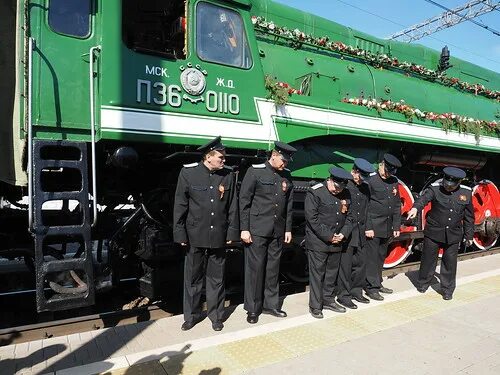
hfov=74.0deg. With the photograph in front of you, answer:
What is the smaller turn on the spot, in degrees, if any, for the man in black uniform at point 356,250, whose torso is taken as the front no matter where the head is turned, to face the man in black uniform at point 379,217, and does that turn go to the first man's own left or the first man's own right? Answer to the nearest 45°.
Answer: approximately 90° to the first man's own left

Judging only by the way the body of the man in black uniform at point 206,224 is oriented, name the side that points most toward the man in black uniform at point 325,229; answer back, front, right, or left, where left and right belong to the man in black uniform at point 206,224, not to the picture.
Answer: left

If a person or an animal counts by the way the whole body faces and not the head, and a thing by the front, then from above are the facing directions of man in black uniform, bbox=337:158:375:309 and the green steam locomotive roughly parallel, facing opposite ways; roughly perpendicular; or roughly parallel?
roughly perpendicular

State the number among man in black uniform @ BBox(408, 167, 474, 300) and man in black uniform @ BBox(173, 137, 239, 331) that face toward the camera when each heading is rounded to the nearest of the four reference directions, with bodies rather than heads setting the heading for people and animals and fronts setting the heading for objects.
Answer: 2

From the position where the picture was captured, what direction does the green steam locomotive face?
facing away from the viewer and to the right of the viewer

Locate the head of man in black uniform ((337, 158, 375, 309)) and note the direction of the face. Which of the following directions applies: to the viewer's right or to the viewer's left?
to the viewer's left

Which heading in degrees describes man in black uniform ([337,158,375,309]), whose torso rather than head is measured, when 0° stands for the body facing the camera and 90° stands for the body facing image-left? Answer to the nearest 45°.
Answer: approximately 315°

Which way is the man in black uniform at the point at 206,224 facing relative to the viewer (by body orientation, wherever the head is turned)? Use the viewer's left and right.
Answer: facing the viewer

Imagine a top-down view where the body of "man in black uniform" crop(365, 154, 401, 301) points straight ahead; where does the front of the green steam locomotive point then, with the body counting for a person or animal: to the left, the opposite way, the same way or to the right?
to the left

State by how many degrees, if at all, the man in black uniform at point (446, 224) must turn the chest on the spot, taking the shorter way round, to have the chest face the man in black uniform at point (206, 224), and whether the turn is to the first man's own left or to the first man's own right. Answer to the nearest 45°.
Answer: approximately 45° to the first man's own right

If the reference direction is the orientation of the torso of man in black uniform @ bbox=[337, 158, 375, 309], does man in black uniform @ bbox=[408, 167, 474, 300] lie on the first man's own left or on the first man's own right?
on the first man's own left

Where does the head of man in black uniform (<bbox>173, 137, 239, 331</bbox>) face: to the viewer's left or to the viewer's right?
to the viewer's right

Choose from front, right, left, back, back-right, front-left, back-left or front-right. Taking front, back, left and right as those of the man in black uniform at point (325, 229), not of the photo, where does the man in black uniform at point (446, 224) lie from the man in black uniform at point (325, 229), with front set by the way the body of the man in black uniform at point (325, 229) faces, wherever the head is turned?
left

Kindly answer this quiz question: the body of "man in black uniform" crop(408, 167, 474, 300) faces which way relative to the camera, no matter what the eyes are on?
toward the camera
